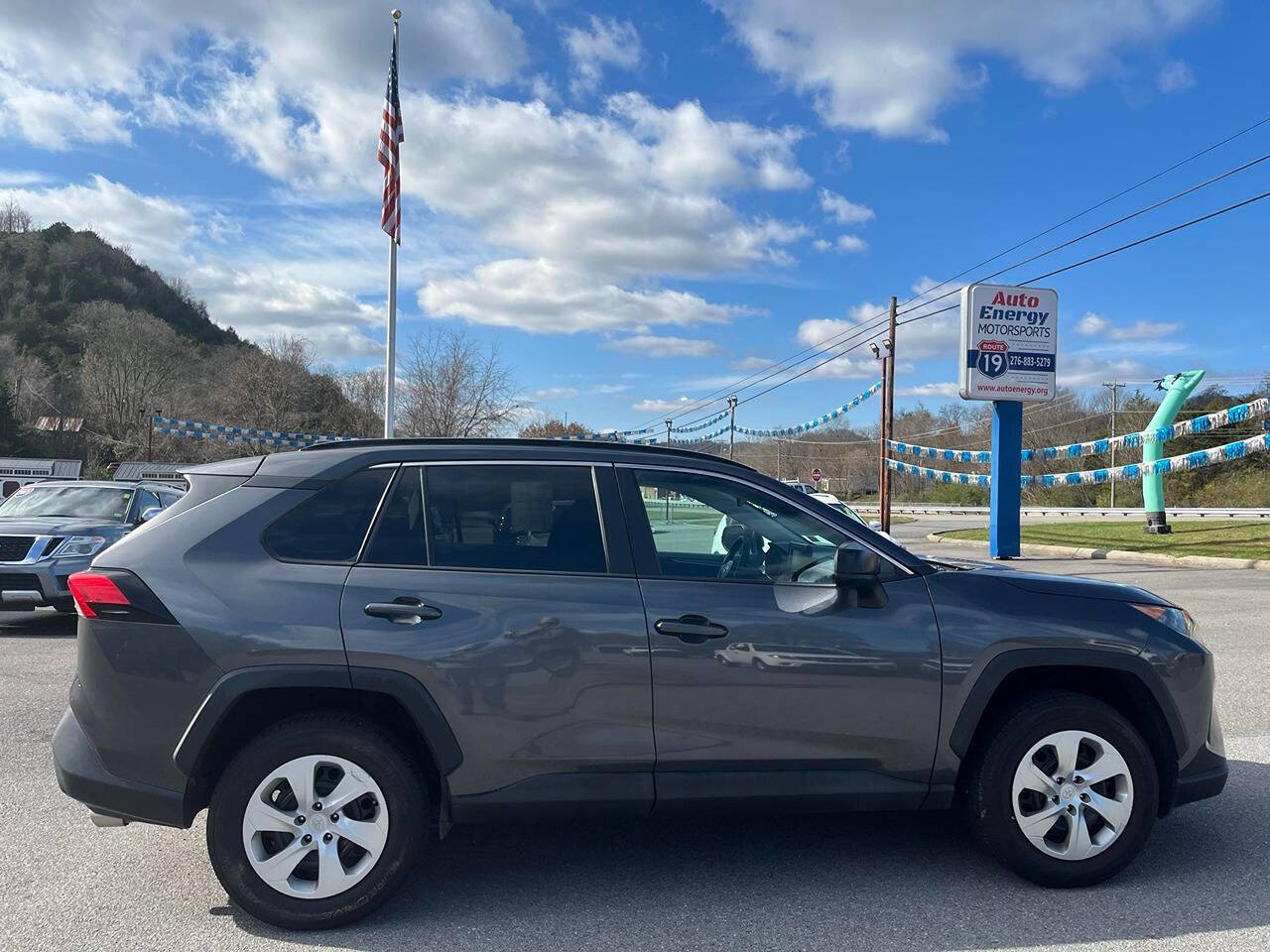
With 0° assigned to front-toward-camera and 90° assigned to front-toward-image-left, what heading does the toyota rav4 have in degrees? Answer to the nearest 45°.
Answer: approximately 270°

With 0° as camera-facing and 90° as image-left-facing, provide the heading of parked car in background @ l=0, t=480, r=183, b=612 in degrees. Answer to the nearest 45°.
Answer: approximately 45°

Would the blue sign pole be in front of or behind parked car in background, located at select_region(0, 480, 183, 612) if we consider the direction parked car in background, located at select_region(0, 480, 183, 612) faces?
behind

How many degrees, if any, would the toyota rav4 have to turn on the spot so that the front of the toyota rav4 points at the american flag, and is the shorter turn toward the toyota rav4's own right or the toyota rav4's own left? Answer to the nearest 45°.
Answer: approximately 90° to the toyota rav4's own left

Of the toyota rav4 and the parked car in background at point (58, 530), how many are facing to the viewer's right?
1

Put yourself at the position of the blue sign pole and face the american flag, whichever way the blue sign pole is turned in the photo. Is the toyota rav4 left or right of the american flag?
left

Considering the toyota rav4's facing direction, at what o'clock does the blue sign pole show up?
The blue sign pole is roughly at 10 o'clock from the toyota rav4.

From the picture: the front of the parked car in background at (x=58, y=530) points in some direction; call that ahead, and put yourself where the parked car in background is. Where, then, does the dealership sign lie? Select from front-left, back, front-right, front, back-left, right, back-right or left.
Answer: back-left

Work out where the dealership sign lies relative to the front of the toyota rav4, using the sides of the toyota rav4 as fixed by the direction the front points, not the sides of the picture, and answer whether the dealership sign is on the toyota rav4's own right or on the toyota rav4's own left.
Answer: on the toyota rav4's own left

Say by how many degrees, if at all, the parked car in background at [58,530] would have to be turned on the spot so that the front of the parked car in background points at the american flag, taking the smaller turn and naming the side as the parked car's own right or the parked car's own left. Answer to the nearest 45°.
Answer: approximately 180°

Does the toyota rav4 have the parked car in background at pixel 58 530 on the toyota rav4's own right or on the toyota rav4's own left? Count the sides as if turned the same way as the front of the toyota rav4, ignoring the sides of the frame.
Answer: on the toyota rav4's own left

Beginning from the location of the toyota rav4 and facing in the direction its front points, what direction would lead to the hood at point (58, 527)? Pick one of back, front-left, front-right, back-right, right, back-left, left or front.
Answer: back-left

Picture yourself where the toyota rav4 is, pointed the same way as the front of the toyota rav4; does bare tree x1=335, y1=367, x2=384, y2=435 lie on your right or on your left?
on your left

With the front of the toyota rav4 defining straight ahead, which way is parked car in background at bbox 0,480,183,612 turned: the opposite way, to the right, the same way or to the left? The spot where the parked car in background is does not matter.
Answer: to the right

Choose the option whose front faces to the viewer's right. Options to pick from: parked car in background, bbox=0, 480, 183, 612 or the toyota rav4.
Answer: the toyota rav4
